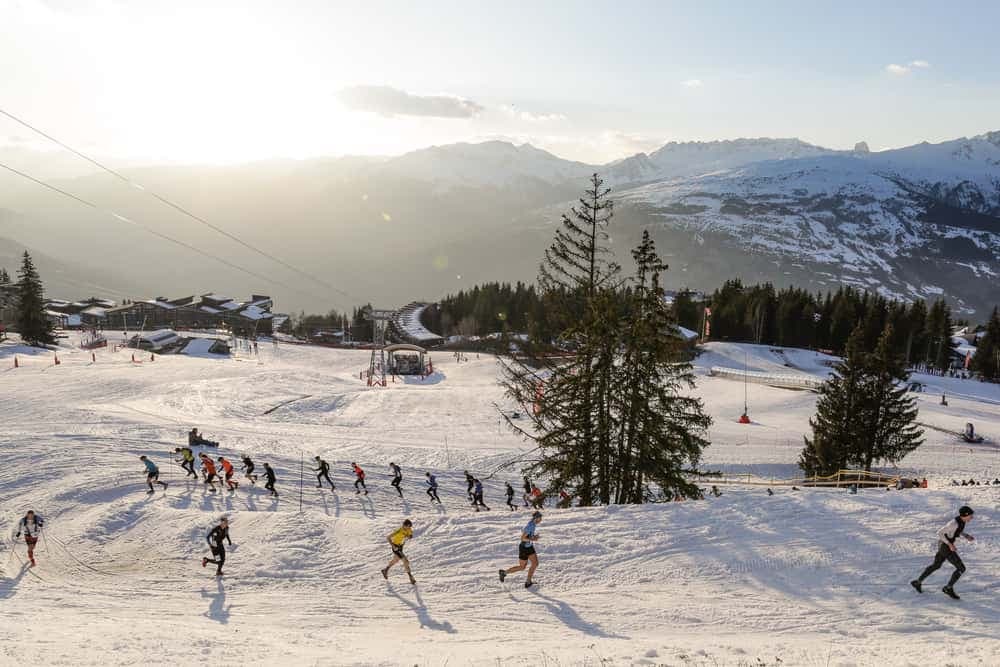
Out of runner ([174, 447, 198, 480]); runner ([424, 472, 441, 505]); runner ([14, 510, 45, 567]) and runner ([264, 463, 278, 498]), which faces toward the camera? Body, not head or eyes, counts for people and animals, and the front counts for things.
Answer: runner ([14, 510, 45, 567])

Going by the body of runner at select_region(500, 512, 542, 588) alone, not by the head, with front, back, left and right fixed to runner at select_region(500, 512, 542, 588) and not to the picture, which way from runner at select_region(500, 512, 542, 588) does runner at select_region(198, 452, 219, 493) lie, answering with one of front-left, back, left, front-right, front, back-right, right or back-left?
back-left

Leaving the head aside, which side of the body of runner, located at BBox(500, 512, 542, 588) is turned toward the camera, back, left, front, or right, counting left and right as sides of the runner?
right
